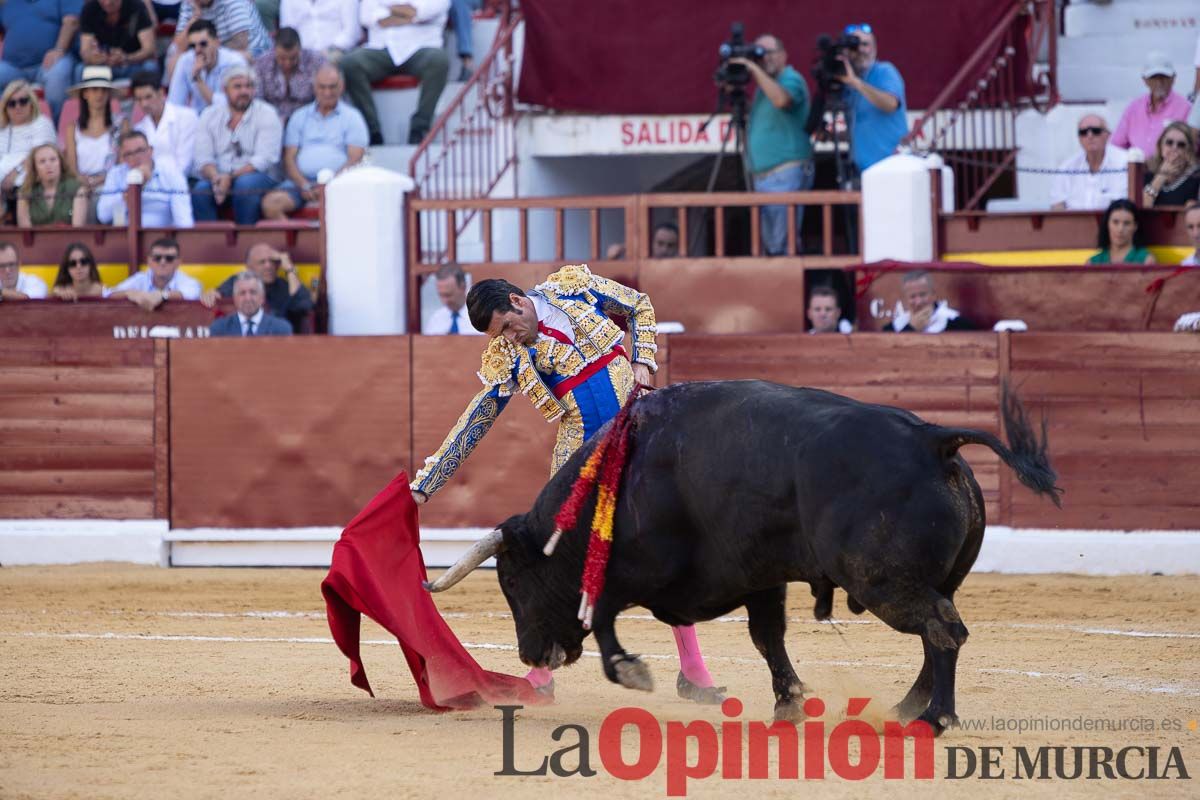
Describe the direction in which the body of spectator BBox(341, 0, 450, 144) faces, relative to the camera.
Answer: toward the camera

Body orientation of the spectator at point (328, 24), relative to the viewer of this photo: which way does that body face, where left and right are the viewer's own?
facing the viewer

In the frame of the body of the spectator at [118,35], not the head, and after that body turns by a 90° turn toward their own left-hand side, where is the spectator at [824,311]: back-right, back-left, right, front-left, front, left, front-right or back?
front-right

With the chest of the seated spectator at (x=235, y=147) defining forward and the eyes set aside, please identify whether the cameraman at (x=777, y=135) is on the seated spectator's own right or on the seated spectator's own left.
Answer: on the seated spectator's own left

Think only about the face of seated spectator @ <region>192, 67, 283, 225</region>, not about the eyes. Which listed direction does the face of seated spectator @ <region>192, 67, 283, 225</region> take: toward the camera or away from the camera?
toward the camera

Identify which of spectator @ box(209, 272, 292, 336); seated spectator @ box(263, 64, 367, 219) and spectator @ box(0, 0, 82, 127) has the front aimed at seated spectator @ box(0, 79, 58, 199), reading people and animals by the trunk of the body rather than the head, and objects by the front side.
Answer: spectator @ box(0, 0, 82, 127)

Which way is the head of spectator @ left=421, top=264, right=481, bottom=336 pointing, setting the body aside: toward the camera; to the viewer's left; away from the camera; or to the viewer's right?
toward the camera

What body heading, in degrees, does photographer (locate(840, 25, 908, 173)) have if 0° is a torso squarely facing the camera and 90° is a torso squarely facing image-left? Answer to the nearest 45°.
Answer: approximately 45°

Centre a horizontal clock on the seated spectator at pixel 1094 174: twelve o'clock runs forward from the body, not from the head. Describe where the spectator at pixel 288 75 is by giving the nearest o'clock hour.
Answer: The spectator is roughly at 3 o'clock from the seated spectator.

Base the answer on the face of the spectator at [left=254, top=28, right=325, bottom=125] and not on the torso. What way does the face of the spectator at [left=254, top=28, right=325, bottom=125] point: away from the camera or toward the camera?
toward the camera

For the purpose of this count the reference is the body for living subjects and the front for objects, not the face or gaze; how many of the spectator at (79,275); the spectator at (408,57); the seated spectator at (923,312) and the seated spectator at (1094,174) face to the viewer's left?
0

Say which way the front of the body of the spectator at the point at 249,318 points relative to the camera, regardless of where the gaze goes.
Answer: toward the camera

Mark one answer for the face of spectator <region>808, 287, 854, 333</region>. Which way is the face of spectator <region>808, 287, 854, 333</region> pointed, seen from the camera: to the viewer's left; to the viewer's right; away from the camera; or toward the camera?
toward the camera

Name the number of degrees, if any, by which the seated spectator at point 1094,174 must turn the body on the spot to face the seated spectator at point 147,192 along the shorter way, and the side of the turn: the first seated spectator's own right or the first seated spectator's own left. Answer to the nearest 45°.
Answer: approximately 90° to the first seated spectator's own right

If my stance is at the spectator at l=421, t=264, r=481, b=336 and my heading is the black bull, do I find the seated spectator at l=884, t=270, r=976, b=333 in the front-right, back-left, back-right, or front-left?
front-left
